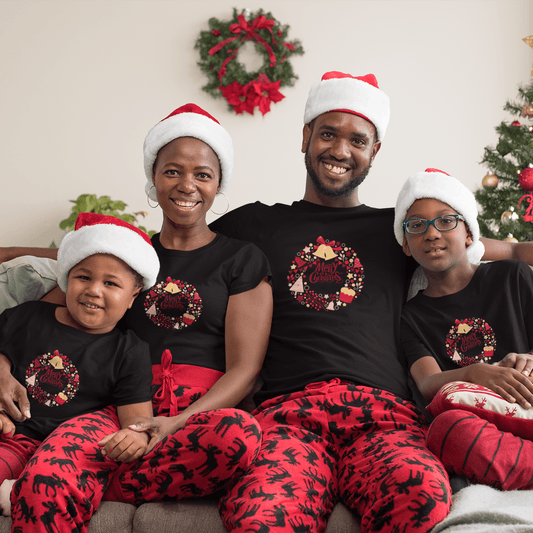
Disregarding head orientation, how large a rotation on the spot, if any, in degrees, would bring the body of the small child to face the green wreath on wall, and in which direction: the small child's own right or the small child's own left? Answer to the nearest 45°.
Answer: approximately 180°

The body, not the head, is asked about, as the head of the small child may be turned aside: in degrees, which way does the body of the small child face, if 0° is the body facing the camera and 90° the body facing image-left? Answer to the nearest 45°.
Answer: approximately 0°

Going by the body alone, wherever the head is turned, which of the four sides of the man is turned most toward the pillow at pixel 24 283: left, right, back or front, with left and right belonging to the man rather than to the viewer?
right

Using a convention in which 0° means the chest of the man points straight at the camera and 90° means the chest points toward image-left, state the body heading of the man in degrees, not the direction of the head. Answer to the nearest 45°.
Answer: approximately 0°
